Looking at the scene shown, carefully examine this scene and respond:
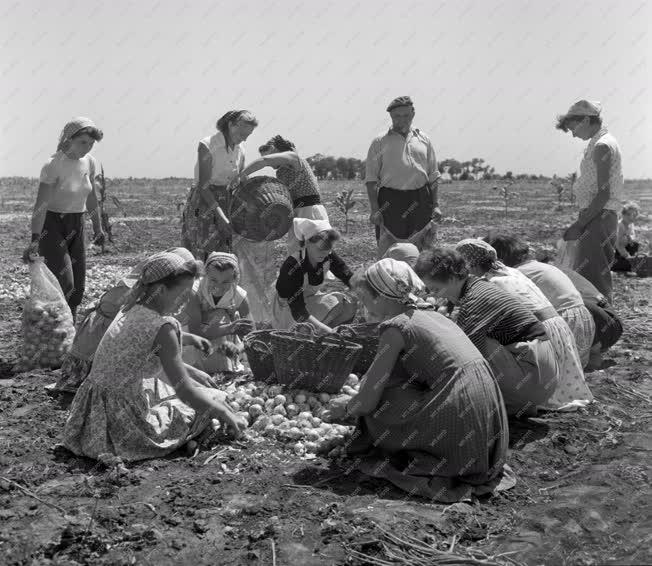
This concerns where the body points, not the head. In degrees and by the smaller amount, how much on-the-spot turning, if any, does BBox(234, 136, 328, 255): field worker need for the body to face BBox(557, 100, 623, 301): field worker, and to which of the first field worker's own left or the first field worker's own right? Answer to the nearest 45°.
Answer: approximately 180°

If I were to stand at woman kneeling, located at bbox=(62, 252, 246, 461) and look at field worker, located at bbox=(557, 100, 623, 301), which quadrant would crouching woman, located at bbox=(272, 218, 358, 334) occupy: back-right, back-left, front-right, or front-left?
front-left

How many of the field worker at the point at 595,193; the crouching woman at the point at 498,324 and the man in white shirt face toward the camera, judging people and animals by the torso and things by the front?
1

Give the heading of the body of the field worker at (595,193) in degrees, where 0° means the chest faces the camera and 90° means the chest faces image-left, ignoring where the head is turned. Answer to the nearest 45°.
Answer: approximately 90°

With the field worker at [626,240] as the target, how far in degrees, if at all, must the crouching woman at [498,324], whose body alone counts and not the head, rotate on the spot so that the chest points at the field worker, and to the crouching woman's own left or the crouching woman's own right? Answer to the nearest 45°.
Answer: approximately 90° to the crouching woman's own right

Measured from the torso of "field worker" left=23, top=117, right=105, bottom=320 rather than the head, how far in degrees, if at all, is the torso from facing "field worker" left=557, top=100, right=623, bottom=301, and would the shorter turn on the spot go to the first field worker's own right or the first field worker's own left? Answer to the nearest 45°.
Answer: approximately 45° to the first field worker's own left

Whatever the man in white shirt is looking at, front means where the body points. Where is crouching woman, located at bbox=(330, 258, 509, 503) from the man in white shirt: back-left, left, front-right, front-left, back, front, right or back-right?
front

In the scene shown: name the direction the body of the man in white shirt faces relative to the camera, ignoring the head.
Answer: toward the camera

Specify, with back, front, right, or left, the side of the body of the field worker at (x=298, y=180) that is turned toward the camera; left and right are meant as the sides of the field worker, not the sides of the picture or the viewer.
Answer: left

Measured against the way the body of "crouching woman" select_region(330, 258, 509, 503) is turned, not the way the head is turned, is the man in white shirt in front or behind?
in front

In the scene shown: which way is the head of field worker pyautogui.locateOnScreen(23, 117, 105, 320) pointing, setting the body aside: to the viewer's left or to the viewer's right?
to the viewer's right

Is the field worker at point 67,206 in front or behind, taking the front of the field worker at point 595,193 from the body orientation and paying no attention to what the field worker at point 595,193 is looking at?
in front

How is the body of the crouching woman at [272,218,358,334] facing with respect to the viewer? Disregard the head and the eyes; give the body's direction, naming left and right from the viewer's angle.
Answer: facing the viewer and to the right of the viewer
